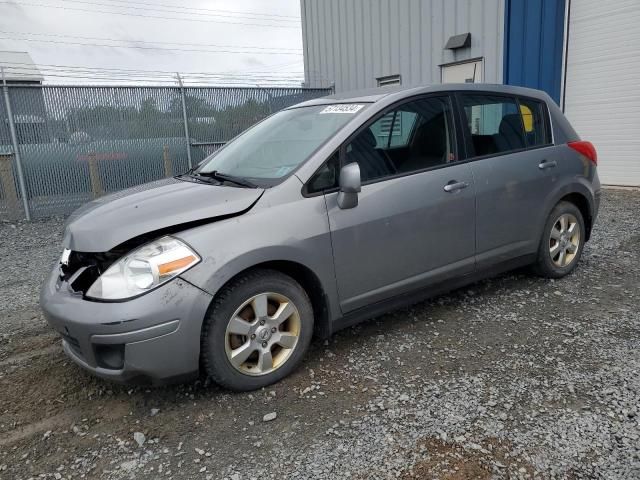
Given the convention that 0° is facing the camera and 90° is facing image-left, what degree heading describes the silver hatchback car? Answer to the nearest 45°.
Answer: approximately 45°

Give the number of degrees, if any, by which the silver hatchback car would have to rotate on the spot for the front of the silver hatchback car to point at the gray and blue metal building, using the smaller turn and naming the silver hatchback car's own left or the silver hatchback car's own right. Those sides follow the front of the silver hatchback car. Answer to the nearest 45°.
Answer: approximately 180°

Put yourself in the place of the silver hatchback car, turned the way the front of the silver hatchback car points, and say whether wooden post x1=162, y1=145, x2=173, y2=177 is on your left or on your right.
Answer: on your right

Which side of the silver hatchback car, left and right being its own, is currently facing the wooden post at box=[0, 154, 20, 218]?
right

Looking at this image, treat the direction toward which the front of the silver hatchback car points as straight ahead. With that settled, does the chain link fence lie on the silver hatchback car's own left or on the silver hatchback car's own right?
on the silver hatchback car's own right

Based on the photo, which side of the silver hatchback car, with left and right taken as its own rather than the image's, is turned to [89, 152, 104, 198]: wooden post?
right
